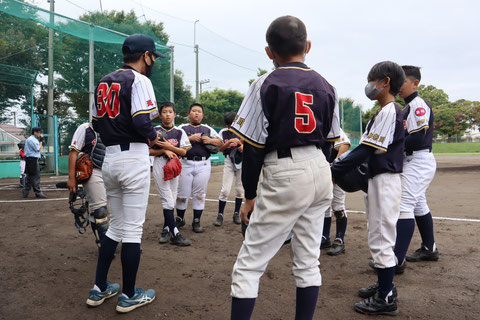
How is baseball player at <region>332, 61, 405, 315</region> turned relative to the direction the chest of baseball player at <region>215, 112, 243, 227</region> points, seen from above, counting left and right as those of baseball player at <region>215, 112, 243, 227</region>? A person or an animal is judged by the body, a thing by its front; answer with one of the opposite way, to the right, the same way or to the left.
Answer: to the right

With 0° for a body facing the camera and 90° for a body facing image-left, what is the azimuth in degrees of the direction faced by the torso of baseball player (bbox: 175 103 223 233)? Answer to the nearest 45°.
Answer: approximately 0°

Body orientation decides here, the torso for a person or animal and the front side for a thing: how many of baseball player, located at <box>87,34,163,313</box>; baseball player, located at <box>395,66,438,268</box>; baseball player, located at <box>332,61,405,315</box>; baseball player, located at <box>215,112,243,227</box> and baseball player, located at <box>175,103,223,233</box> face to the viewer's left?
2

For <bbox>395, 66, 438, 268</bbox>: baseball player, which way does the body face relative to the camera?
to the viewer's left

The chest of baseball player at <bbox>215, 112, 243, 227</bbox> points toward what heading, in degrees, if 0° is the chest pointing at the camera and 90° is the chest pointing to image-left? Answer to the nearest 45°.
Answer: approximately 0°

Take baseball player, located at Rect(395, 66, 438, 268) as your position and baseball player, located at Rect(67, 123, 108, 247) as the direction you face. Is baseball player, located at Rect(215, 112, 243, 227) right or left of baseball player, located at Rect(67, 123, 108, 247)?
right

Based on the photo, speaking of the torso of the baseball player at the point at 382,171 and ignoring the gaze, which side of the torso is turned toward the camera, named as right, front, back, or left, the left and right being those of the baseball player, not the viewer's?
left

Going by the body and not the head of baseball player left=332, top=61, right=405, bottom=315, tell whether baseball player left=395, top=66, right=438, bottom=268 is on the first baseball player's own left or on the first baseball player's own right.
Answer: on the first baseball player's own right

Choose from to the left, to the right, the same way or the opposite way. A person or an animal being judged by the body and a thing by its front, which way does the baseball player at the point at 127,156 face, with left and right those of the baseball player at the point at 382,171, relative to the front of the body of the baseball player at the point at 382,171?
to the right

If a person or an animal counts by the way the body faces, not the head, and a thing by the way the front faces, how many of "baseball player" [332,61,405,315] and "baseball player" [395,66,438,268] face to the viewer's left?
2

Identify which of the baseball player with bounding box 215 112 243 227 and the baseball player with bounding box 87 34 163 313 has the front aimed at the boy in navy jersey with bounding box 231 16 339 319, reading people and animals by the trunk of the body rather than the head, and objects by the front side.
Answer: the baseball player with bounding box 215 112 243 227
